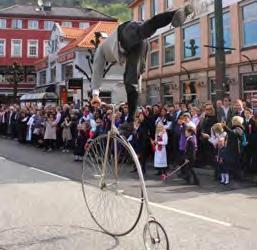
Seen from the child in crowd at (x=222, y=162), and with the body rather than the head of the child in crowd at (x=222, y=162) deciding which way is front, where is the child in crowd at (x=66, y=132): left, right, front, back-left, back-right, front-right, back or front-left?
right

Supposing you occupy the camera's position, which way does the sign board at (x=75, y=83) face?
facing the viewer

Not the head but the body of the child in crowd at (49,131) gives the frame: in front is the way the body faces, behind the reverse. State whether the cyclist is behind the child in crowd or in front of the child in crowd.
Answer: in front

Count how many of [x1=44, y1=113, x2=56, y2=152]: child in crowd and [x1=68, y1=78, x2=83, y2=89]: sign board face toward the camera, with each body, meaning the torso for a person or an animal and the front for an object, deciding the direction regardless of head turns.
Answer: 2

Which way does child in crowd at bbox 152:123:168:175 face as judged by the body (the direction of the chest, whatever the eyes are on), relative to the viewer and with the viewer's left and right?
facing the viewer and to the left of the viewer

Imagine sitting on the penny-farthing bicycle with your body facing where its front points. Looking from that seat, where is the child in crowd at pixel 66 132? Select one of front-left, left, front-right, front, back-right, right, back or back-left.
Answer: front-right

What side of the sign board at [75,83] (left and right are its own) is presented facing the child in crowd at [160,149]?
front

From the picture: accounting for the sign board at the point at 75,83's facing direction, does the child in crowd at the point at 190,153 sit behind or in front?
in front

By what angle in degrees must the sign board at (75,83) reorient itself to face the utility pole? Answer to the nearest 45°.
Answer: approximately 45° to its left

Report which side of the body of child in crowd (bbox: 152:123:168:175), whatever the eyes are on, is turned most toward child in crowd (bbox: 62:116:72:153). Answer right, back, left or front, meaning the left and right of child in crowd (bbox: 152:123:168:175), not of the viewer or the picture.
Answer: right
